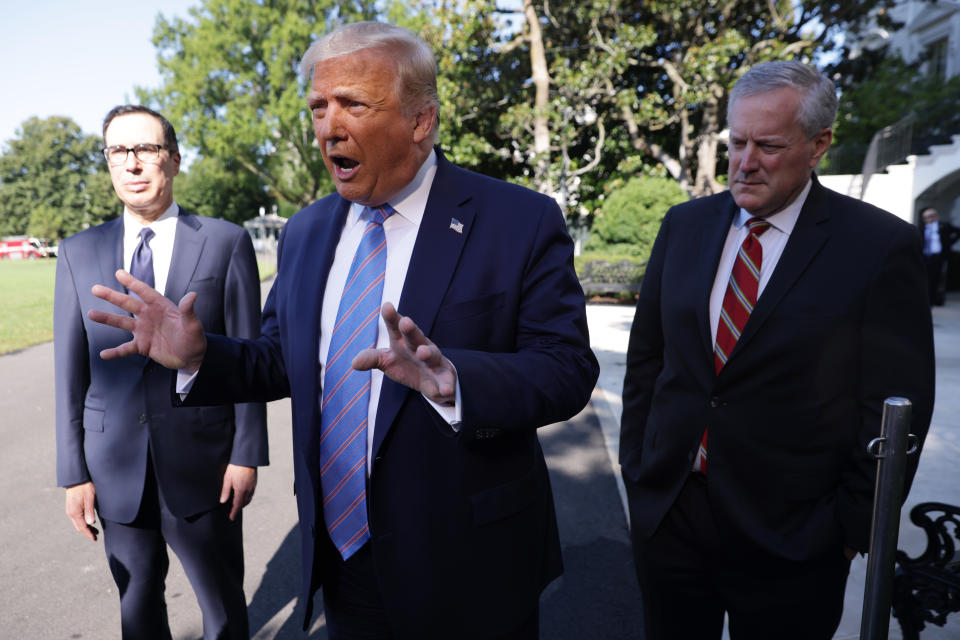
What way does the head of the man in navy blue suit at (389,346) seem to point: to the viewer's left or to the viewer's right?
to the viewer's left

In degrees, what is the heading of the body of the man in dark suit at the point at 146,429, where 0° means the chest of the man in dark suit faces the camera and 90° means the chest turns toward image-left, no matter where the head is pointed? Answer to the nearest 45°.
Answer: approximately 0°

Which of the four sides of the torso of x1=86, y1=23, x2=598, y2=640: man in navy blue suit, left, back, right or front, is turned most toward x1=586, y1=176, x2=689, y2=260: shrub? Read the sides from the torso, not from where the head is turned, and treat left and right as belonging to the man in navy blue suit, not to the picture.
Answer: back

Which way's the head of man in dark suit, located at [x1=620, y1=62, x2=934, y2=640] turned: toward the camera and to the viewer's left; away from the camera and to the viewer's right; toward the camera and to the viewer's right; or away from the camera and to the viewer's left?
toward the camera and to the viewer's left

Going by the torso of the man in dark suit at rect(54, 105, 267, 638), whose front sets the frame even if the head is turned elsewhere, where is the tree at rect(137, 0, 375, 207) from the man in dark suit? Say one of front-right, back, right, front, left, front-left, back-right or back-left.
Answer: back

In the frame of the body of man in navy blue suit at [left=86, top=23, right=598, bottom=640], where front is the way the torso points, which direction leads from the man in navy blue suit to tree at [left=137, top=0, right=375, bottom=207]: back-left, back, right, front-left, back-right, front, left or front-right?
back-right

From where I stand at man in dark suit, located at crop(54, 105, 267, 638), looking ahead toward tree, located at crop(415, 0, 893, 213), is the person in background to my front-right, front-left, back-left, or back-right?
front-right

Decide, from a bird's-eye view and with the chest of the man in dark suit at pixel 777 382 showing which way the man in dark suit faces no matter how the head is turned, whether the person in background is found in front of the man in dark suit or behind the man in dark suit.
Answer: behind

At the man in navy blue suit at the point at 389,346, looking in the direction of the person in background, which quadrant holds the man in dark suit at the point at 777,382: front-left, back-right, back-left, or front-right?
front-right

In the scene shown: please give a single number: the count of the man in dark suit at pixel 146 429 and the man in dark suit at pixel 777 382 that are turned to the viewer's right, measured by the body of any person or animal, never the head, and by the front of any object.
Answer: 0

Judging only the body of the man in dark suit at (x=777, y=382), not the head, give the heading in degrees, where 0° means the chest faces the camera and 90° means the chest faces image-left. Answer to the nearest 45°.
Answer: approximately 45°

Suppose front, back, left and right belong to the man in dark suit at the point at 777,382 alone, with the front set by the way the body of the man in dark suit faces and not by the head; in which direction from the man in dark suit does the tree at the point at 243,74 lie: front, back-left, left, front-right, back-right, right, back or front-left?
right

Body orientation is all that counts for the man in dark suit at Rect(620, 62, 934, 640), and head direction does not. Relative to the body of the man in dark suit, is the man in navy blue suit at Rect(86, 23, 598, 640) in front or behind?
in front

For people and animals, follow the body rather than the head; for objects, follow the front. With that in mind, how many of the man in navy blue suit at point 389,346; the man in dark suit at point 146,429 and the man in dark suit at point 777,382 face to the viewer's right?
0
